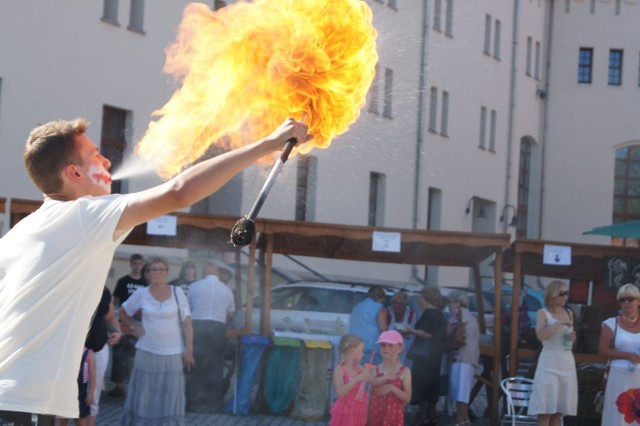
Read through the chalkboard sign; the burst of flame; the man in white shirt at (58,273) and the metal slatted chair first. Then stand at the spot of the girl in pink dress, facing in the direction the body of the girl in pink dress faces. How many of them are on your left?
2

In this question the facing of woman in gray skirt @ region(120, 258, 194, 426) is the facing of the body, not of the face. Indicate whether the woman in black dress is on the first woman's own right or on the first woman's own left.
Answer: on the first woman's own left

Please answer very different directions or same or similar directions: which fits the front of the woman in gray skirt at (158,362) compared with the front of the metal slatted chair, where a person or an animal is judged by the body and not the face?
same or similar directions

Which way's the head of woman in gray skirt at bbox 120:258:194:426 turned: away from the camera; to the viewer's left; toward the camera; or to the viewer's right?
toward the camera

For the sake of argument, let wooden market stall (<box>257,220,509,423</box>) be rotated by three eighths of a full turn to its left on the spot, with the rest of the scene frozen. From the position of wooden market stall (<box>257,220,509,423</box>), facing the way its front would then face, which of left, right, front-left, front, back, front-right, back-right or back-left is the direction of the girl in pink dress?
back-right

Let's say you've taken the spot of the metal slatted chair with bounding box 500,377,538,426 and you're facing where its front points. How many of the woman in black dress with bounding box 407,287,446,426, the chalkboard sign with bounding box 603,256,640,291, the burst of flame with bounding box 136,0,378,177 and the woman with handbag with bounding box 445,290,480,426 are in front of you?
1

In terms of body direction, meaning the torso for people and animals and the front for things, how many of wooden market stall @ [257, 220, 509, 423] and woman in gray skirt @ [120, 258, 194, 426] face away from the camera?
0

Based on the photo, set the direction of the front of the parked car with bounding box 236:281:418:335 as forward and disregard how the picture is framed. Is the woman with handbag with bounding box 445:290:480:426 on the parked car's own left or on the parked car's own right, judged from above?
on the parked car's own left

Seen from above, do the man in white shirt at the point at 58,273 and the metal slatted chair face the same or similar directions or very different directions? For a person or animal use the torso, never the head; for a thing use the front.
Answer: very different directions

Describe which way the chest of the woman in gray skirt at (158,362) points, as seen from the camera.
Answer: toward the camera

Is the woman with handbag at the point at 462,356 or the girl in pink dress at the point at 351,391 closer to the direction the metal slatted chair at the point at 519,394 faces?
the girl in pink dress

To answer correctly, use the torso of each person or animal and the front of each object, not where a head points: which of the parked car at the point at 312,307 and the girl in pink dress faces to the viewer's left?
the parked car

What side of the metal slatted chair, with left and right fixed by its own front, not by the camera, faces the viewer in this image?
front

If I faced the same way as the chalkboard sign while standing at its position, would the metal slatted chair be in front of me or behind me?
in front

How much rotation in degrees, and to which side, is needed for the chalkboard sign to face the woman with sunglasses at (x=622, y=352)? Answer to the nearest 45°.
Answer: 0° — it already faces them

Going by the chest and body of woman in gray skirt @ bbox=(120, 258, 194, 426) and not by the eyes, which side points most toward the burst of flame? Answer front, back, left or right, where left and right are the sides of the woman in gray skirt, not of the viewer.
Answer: front

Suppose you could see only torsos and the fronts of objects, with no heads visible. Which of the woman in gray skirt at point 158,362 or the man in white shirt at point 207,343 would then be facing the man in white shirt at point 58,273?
the woman in gray skirt

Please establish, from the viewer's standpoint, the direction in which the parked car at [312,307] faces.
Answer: facing to the left of the viewer
